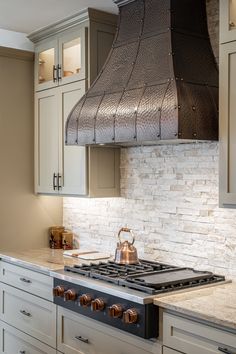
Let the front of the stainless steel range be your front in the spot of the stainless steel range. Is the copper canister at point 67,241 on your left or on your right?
on your right

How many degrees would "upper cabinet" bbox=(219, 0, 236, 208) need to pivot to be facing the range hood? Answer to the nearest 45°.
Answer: approximately 90° to its right

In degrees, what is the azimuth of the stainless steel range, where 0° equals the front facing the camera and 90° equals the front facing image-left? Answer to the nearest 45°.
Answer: approximately 45°

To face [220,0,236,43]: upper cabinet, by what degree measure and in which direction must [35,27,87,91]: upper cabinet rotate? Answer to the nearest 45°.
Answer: approximately 90° to its left
